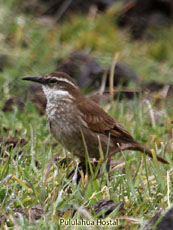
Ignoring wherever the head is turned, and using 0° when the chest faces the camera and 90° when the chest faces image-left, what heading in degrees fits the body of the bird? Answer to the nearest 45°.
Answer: approximately 90°
